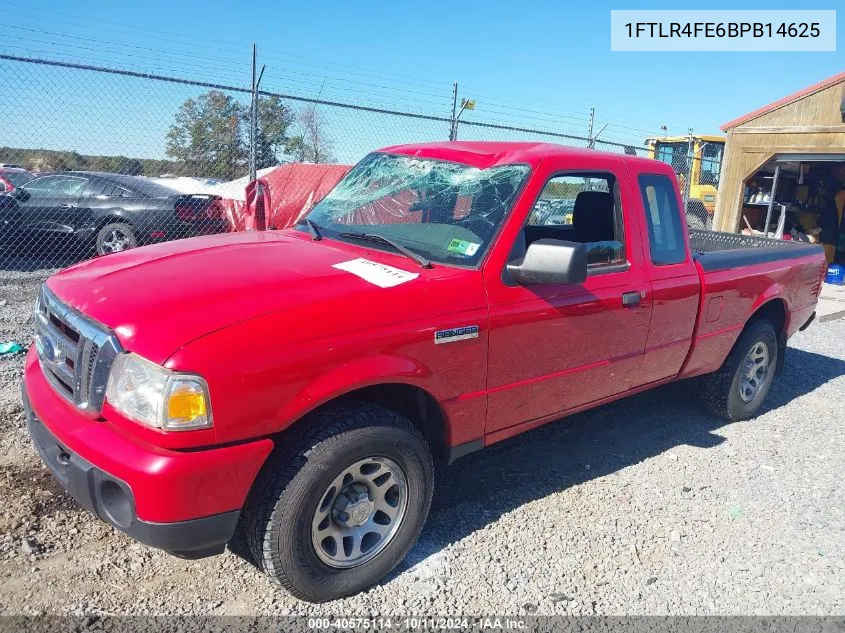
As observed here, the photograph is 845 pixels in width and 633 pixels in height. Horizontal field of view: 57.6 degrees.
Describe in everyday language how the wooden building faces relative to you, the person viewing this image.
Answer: facing the viewer

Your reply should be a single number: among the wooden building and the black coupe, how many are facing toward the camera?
1

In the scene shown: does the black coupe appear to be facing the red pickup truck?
no

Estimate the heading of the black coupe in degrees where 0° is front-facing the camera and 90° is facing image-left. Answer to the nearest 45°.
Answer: approximately 135°

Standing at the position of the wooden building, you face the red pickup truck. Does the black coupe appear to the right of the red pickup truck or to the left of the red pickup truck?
right

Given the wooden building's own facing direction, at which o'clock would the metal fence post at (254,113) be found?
The metal fence post is roughly at 1 o'clock from the wooden building.

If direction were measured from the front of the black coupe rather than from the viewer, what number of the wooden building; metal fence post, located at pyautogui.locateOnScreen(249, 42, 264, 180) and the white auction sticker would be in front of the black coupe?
0

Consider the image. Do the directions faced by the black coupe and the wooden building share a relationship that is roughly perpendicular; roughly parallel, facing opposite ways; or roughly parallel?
roughly perpendicular

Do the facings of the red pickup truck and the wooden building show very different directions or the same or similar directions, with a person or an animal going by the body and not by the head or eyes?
same or similar directions

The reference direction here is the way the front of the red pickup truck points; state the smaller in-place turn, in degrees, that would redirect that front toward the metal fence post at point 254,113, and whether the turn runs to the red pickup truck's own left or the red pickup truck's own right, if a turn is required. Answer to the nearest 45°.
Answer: approximately 135° to the red pickup truck's own right

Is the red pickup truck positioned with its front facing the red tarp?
no

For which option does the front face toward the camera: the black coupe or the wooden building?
the wooden building

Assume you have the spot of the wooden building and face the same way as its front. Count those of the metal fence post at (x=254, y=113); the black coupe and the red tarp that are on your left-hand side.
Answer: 0

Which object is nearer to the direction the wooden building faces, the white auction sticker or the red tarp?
the white auction sticker

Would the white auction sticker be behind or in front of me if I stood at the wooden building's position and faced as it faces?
in front

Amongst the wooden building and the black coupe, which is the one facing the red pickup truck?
the wooden building

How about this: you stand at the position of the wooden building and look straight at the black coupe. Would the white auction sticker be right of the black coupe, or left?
left

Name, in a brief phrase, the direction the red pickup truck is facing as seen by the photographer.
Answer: facing the viewer and to the left of the viewer
